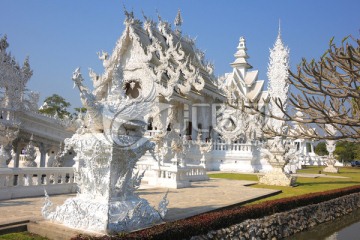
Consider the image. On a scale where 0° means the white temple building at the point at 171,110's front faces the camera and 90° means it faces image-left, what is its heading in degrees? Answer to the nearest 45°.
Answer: approximately 45°

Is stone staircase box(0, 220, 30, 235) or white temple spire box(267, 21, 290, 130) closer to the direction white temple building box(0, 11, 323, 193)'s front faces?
the stone staircase

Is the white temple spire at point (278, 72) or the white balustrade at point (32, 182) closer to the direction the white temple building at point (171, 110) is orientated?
the white balustrade

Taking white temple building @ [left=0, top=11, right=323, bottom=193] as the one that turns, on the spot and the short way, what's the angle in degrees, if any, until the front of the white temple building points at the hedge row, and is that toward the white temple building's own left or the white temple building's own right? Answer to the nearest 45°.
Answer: approximately 45° to the white temple building's own left

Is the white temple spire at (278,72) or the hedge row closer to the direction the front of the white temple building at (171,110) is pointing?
the hedge row

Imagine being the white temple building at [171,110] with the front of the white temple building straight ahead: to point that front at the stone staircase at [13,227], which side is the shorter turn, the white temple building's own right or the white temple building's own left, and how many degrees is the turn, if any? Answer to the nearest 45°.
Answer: approximately 45° to the white temple building's own left

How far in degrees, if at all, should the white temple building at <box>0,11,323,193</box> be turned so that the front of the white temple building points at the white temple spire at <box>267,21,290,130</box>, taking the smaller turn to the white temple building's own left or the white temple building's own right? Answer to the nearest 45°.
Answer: approximately 135° to the white temple building's own left

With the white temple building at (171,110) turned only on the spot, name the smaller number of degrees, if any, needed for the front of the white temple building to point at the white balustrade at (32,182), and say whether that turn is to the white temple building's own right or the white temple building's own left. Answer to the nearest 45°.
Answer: approximately 45° to the white temple building's own left
